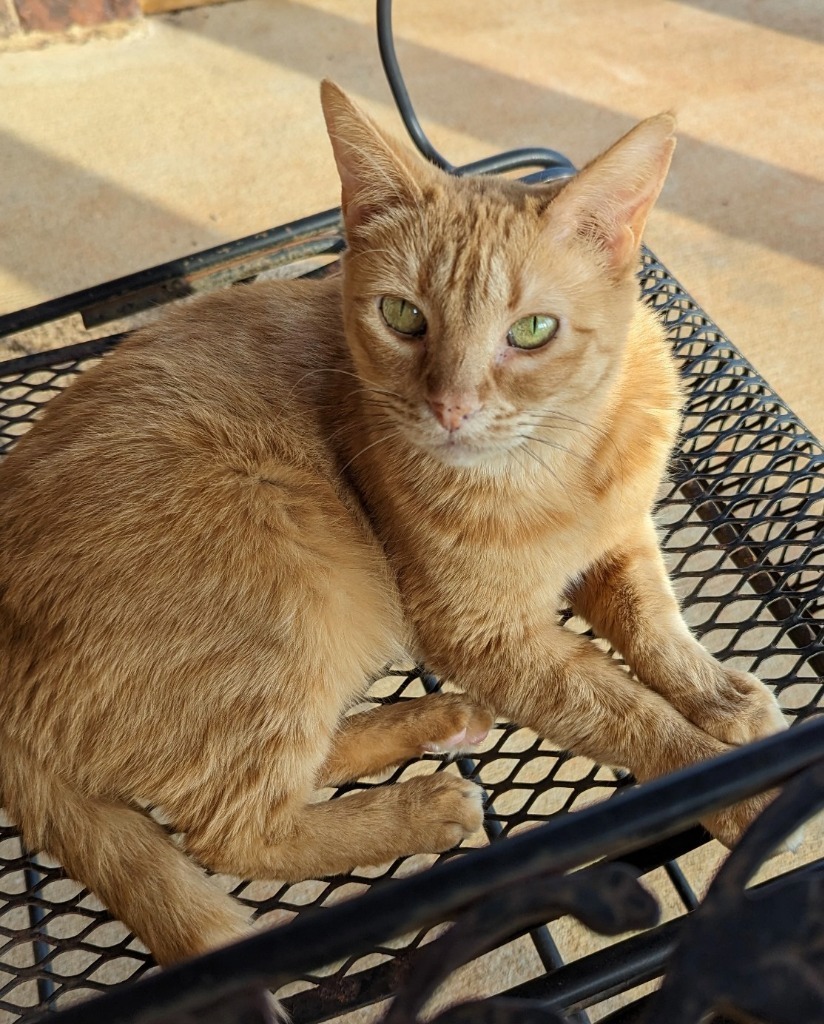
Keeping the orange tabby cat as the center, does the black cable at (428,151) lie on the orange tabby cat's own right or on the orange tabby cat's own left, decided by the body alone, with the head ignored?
on the orange tabby cat's own left

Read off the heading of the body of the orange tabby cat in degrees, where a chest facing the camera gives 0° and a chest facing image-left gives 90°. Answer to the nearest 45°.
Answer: approximately 315°
